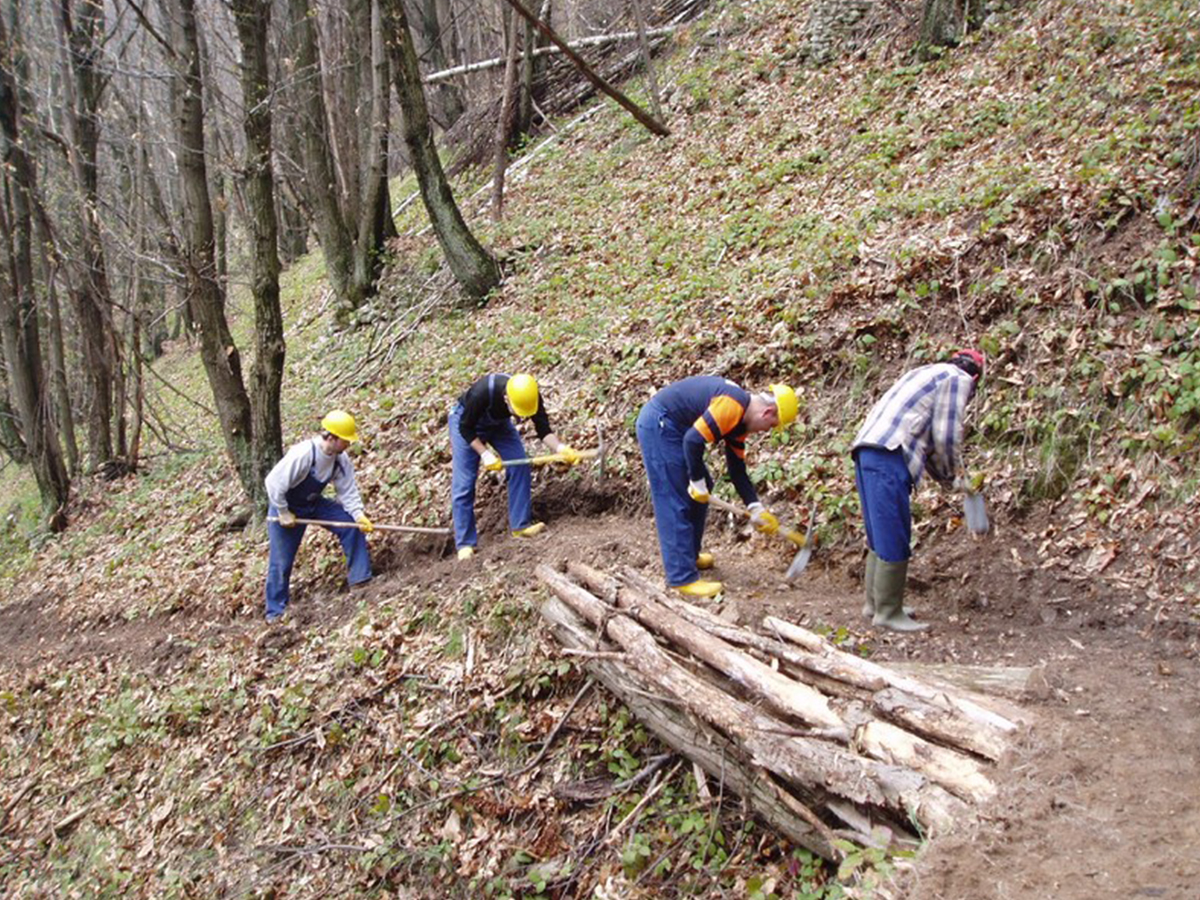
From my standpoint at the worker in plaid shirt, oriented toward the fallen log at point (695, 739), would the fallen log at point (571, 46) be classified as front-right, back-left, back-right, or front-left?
back-right

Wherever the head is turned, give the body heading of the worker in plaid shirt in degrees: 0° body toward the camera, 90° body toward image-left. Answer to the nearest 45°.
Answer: approximately 270°

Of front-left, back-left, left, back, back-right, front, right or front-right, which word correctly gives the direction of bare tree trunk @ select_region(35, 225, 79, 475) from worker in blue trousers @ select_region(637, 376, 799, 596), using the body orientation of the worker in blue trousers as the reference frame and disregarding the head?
back-left

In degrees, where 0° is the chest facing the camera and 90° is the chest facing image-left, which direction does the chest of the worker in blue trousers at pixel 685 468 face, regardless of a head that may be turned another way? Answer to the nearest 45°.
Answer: approximately 270°

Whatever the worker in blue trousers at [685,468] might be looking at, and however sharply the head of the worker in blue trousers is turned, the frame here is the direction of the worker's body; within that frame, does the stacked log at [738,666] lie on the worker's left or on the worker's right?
on the worker's right

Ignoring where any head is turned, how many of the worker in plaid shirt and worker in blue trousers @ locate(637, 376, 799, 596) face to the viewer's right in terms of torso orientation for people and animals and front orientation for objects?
2

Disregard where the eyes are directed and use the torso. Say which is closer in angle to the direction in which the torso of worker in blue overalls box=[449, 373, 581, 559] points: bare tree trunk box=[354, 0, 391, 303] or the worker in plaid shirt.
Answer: the worker in plaid shirt

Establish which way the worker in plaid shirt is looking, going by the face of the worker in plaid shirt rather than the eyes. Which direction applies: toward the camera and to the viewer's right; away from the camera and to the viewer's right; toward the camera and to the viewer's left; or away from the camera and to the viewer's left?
away from the camera and to the viewer's right
